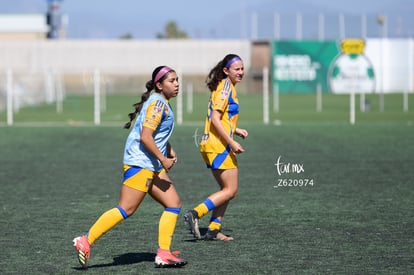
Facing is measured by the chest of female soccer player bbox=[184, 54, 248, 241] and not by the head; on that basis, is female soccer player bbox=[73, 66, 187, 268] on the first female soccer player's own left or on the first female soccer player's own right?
on the first female soccer player's own right

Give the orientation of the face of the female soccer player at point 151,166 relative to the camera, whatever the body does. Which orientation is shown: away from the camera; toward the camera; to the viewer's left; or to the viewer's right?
to the viewer's right

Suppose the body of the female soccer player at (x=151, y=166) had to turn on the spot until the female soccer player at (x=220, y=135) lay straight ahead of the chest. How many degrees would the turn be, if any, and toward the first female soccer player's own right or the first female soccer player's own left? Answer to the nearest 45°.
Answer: approximately 45° to the first female soccer player's own left
